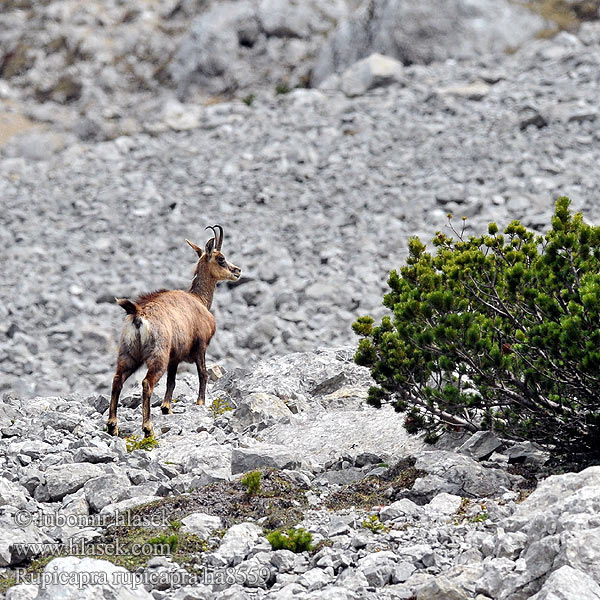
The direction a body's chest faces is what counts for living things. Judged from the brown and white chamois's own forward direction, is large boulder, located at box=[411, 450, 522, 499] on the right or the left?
on its right

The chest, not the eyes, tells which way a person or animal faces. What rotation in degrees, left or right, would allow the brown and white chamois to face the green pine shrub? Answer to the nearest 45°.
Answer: approximately 90° to its right

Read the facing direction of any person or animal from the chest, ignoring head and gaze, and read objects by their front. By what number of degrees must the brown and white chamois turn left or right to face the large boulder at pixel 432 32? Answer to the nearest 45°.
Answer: approximately 45° to its left

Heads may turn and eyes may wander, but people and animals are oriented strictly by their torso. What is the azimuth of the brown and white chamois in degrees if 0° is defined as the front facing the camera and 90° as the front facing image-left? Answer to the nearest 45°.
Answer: approximately 225°

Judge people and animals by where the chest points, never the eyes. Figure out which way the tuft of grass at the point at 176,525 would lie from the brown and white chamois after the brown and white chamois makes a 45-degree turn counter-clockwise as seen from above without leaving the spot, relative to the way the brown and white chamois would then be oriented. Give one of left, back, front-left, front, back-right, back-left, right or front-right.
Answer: back

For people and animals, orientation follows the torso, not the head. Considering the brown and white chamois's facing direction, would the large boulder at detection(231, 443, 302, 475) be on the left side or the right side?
on its right
